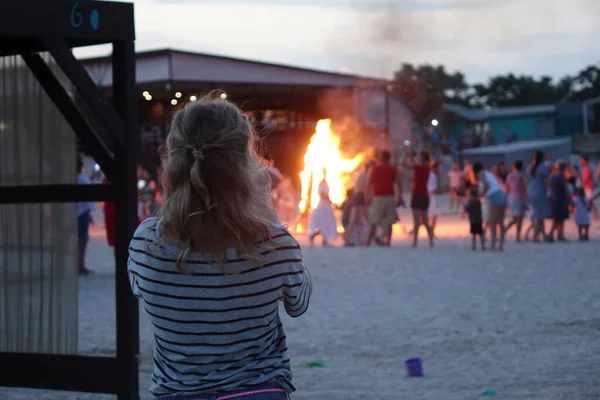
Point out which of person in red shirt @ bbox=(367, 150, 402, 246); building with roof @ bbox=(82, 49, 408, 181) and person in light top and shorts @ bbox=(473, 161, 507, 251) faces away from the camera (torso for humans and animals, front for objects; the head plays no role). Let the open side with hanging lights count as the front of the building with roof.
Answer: the person in red shirt

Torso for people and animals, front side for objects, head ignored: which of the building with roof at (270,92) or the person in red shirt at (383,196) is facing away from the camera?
the person in red shirt

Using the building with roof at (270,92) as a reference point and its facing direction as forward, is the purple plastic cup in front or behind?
in front

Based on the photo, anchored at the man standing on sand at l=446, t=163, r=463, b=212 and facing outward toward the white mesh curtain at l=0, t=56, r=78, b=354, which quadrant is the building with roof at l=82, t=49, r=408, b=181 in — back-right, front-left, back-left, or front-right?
back-right

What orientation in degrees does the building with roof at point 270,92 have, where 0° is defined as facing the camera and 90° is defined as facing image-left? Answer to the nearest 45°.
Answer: approximately 315°

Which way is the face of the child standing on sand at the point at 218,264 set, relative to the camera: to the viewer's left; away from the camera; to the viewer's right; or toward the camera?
away from the camera

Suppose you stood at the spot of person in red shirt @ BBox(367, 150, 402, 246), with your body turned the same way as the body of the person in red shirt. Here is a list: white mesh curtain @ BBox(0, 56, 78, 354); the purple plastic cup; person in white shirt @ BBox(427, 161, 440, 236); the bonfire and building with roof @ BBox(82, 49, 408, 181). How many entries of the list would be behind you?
2

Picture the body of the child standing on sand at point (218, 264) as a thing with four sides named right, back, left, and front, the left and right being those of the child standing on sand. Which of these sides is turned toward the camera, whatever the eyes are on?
back

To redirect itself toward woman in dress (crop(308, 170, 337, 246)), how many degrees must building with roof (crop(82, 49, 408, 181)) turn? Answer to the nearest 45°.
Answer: approximately 45° to its right

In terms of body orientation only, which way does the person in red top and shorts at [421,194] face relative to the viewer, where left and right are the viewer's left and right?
facing away from the viewer and to the left of the viewer
